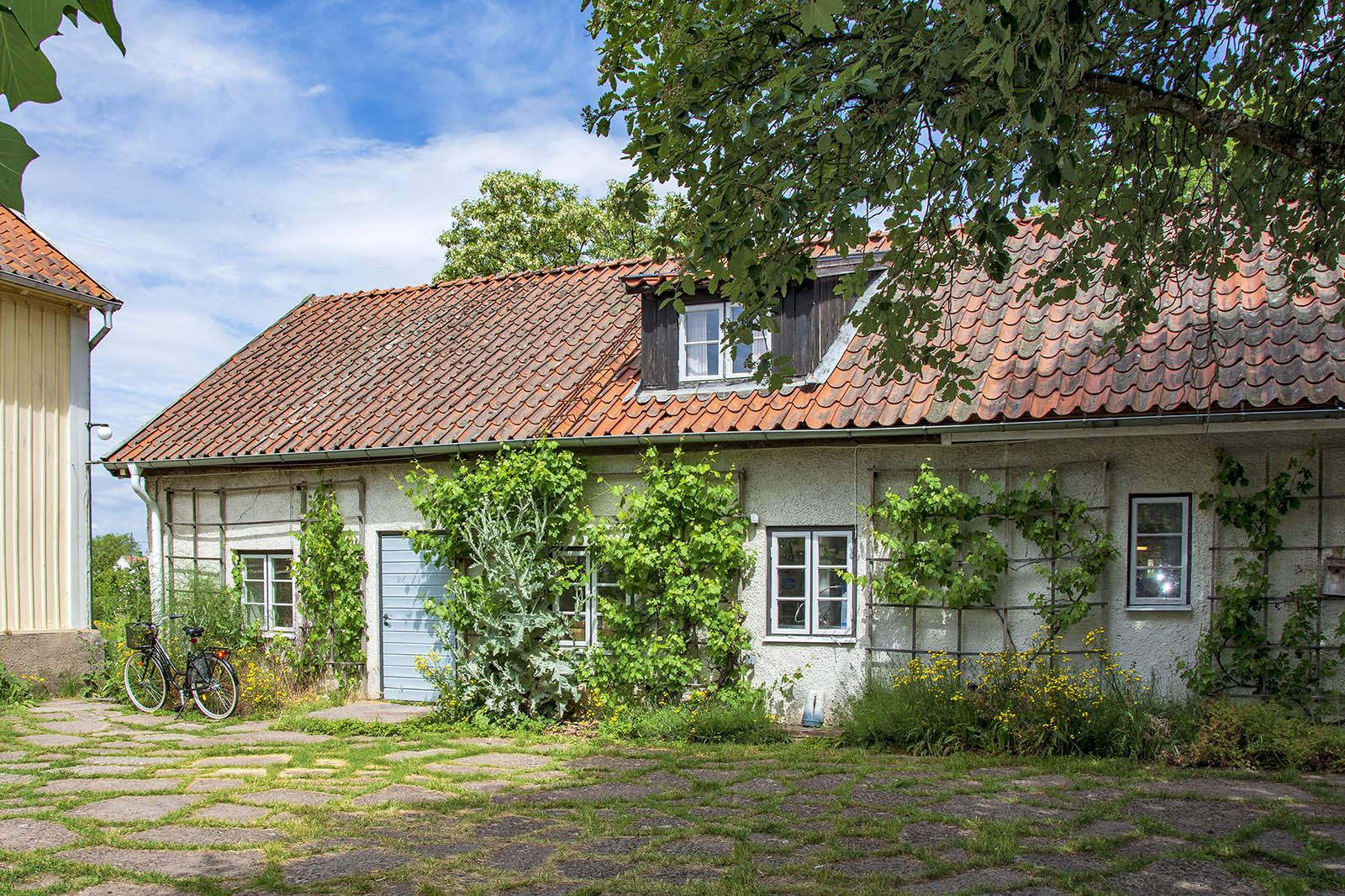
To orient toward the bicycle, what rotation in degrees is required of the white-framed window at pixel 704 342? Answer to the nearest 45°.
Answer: approximately 90° to its right

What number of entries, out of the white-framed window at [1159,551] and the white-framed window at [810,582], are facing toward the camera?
2

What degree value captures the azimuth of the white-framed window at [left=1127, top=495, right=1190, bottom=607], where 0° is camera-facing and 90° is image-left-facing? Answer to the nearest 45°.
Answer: approximately 0°

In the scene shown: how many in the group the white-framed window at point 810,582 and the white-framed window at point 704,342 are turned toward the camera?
2
